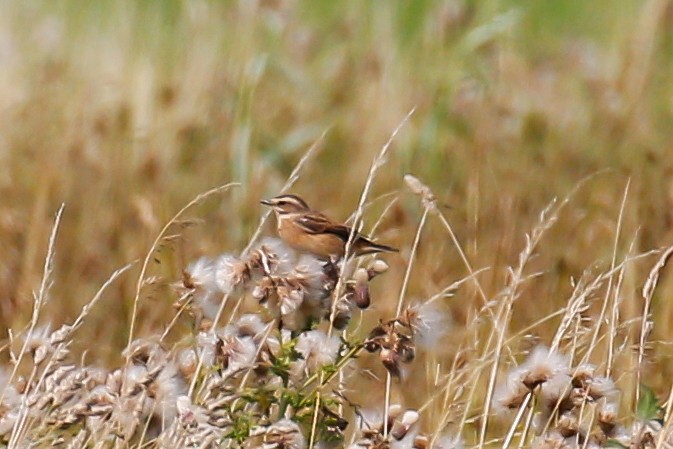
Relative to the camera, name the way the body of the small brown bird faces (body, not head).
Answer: to the viewer's left

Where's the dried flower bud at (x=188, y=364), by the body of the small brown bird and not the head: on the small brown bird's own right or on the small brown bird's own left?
on the small brown bird's own left

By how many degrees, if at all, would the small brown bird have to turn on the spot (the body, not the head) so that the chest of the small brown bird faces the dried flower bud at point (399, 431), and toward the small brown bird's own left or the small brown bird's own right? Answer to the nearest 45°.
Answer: approximately 90° to the small brown bird's own left

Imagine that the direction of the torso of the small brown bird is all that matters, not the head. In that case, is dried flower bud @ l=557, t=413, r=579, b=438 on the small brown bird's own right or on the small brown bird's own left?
on the small brown bird's own left

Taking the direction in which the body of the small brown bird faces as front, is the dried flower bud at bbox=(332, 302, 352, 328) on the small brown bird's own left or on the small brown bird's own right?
on the small brown bird's own left
